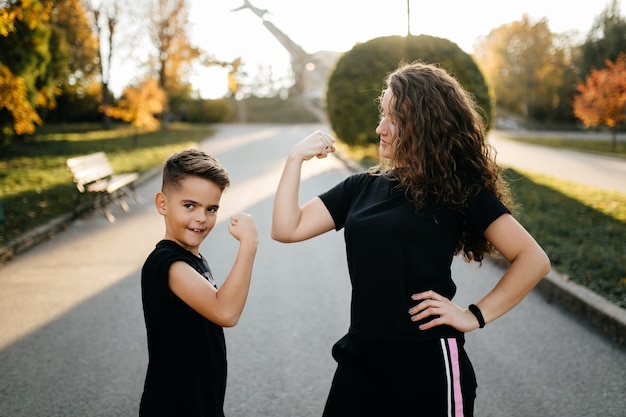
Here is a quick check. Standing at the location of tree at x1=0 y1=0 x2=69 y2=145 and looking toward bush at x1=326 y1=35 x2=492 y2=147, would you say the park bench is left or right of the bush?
right

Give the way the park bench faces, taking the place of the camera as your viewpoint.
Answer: facing the viewer and to the right of the viewer

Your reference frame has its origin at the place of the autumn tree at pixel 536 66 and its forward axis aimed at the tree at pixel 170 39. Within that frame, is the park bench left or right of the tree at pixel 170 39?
left

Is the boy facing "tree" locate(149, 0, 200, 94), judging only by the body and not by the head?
no

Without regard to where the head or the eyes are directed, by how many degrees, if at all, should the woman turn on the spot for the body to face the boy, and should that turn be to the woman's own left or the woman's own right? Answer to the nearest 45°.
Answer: approximately 45° to the woman's own right

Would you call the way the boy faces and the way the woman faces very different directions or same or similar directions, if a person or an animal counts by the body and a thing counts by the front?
very different directions

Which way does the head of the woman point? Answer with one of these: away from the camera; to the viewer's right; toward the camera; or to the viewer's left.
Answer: to the viewer's left

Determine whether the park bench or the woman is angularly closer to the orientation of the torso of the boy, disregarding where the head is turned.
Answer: the woman

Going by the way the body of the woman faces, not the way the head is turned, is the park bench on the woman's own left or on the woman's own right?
on the woman's own right

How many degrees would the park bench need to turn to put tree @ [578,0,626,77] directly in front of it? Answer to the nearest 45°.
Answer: approximately 90° to its left

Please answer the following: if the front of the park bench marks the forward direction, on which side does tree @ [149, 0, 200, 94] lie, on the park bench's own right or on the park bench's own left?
on the park bench's own left

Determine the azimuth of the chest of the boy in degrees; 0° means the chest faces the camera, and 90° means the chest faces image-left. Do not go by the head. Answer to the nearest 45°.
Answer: approximately 270°

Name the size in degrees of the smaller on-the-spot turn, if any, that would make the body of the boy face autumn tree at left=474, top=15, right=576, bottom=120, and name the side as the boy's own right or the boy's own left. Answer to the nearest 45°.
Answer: approximately 45° to the boy's own left

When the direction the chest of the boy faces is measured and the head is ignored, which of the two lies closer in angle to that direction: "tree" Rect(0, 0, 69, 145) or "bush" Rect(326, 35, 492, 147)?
the bush

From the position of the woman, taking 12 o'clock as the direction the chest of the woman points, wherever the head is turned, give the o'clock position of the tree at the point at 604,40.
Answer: The tree is roughly at 5 o'clock from the woman.

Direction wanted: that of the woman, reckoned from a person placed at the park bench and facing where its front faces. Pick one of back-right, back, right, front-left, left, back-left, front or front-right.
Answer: front-right

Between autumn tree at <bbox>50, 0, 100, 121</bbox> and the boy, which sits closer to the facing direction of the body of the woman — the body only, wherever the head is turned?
the boy

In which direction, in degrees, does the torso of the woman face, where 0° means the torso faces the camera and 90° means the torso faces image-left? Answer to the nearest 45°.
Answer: approximately 45°

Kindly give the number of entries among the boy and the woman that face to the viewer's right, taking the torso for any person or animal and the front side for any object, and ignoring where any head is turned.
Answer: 1

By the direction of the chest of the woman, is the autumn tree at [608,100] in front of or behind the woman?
behind
